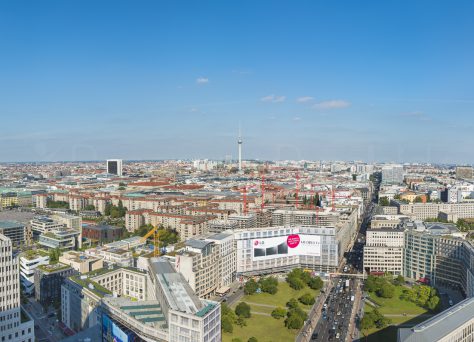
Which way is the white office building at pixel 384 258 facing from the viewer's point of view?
toward the camera

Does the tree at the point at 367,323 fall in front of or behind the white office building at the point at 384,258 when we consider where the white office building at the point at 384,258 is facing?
in front

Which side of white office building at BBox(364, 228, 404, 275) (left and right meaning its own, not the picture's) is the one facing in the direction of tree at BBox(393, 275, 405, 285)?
front

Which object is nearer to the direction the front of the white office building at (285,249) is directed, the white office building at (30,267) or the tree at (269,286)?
the tree

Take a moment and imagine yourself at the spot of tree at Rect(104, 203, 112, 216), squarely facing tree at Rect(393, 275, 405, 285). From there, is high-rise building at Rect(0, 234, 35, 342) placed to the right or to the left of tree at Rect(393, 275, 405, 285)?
right

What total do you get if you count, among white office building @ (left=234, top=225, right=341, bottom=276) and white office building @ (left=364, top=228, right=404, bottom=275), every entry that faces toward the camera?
2

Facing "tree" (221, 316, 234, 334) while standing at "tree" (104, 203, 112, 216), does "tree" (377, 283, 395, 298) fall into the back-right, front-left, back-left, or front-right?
front-left

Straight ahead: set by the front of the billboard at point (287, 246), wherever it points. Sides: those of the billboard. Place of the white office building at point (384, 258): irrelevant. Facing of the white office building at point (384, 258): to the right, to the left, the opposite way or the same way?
the same way

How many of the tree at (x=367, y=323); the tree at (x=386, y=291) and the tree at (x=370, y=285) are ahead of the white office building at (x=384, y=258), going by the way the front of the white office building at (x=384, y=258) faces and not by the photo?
3

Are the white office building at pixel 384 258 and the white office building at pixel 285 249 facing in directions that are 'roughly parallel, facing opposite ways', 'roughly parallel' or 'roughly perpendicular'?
roughly parallel

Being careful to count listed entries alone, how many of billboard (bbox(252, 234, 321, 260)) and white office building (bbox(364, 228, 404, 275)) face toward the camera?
2

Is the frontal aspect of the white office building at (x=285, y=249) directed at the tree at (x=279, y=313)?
yes

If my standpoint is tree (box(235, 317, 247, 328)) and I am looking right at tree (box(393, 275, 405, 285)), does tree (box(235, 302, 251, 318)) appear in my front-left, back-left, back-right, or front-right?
front-left

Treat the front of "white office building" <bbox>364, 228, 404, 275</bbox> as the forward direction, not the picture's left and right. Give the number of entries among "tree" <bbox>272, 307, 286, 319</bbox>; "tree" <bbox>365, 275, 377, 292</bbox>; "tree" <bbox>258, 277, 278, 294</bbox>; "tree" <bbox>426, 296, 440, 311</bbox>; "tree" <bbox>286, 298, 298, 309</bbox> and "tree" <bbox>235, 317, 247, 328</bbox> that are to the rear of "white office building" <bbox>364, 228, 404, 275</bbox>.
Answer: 0

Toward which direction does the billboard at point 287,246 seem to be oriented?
toward the camera

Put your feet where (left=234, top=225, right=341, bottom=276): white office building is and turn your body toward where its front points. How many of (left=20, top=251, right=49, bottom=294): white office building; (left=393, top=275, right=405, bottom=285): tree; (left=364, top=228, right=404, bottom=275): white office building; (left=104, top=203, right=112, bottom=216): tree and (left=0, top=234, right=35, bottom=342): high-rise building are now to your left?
2

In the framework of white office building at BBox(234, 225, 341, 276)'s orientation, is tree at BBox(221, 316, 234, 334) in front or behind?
in front

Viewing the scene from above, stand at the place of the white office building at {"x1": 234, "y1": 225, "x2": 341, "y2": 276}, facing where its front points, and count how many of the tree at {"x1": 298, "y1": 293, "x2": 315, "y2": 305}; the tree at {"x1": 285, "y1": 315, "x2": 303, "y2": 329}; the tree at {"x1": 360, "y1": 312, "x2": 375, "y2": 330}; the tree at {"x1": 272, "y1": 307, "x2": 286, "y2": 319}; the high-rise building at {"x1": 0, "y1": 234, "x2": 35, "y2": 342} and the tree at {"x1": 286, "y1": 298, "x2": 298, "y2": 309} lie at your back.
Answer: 0
